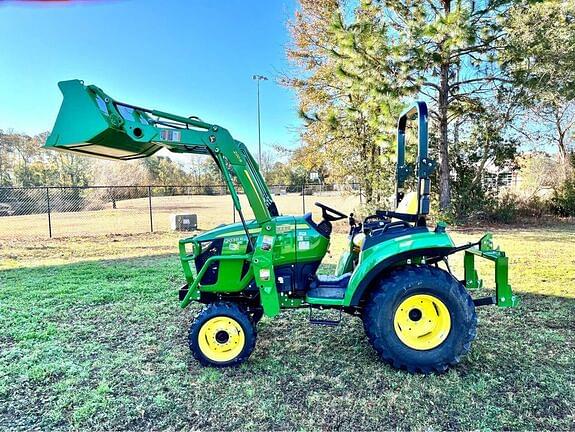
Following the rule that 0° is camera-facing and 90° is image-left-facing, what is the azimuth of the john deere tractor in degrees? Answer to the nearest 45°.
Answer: approximately 90°

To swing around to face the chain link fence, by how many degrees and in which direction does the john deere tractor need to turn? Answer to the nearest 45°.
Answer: approximately 45° to its right

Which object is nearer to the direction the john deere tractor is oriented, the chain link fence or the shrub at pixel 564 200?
the chain link fence

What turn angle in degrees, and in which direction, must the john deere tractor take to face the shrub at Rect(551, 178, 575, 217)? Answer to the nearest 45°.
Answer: approximately 135° to its right
